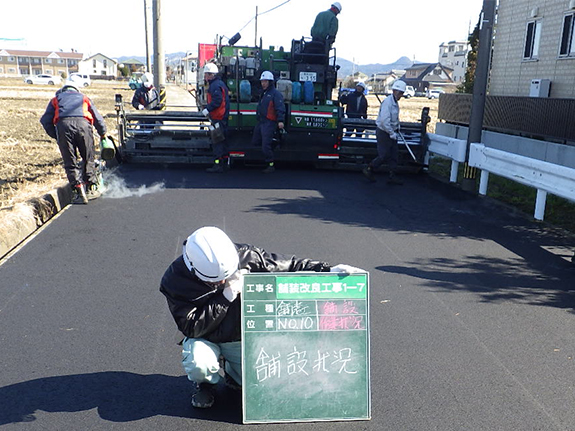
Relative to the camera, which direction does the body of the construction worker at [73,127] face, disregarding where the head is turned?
away from the camera

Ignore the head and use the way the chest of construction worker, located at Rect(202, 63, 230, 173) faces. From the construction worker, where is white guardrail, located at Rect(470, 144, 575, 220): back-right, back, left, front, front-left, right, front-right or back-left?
back-left

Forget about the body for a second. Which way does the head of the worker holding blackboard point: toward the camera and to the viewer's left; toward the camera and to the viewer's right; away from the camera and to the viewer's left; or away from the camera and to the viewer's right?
toward the camera and to the viewer's right

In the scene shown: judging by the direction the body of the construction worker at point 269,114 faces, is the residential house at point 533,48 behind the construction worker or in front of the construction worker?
behind

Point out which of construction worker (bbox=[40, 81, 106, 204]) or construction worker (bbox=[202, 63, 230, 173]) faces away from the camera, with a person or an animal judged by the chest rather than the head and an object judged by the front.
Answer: construction worker (bbox=[40, 81, 106, 204])

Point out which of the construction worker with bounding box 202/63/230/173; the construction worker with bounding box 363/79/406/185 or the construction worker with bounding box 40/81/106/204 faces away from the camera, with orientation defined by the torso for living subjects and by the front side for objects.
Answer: the construction worker with bounding box 40/81/106/204

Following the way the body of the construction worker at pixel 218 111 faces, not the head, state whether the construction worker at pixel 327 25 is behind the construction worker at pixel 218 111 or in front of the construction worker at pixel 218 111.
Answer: behind
